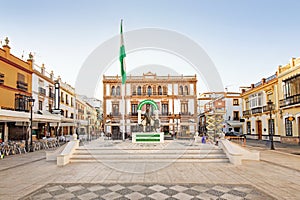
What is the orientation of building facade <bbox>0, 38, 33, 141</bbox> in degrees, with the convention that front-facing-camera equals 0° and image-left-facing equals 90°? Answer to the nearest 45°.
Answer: approximately 315°

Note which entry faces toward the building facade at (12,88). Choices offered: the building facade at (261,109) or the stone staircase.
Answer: the building facade at (261,109)

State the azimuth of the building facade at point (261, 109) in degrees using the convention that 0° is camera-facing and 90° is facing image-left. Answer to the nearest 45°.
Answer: approximately 45°

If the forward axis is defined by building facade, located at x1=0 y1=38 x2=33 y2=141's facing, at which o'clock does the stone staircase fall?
The stone staircase is roughly at 1 o'clock from the building facade.

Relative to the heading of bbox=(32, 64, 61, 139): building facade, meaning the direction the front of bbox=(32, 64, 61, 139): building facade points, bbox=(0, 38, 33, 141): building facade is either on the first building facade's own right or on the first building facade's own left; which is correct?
on the first building facade's own right

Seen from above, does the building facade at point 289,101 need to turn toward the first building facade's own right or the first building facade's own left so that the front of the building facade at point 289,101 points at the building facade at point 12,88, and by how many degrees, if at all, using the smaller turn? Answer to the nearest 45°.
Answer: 0° — it already faces it

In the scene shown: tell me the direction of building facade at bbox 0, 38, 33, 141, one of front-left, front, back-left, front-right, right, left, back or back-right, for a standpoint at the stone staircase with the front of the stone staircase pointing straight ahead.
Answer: back-right

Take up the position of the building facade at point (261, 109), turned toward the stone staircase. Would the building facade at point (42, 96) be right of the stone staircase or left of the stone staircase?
right
